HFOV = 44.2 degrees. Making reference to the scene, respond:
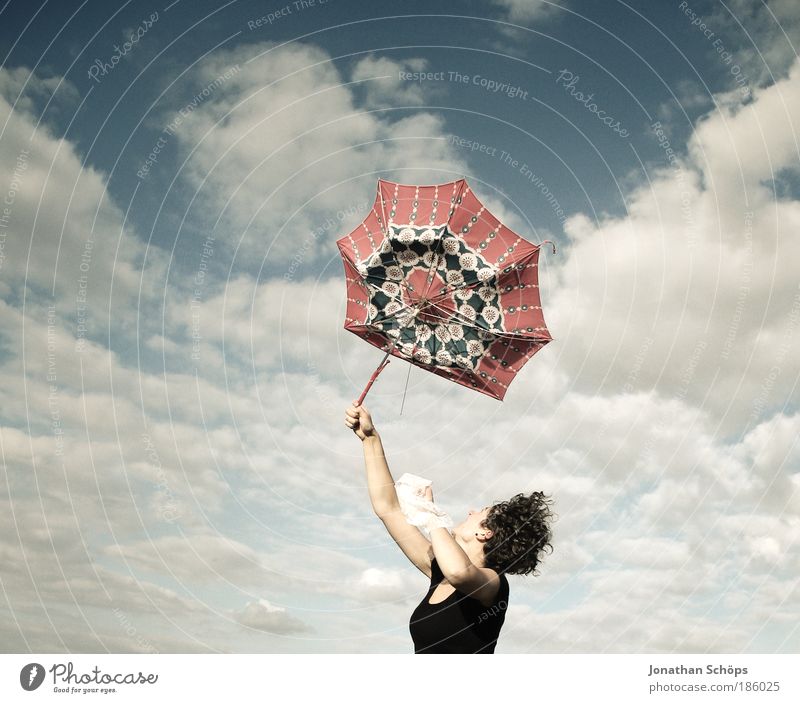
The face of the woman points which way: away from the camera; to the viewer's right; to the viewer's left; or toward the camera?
to the viewer's left

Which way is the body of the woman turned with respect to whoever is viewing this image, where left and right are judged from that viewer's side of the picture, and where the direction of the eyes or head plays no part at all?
facing the viewer and to the left of the viewer
